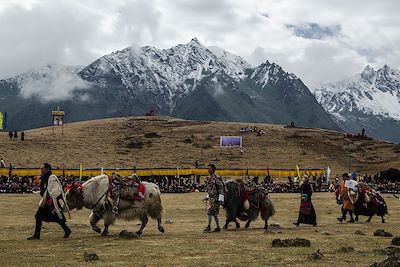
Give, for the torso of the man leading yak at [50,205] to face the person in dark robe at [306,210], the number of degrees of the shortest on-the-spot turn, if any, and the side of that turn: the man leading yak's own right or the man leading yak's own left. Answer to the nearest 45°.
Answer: approximately 180°

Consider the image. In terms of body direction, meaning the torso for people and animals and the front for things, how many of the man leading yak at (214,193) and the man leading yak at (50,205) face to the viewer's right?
0

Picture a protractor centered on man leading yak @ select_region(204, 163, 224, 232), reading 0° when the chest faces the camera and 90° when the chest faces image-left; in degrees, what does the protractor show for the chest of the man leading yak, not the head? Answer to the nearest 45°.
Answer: approximately 45°

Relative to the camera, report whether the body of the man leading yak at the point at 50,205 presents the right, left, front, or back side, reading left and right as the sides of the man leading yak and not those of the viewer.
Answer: left

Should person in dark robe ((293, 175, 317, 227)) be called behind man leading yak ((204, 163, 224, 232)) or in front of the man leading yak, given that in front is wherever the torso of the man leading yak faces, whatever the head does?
behind

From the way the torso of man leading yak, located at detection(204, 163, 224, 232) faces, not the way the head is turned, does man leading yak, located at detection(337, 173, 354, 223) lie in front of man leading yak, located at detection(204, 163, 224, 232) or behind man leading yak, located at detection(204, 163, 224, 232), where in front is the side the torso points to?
behind
